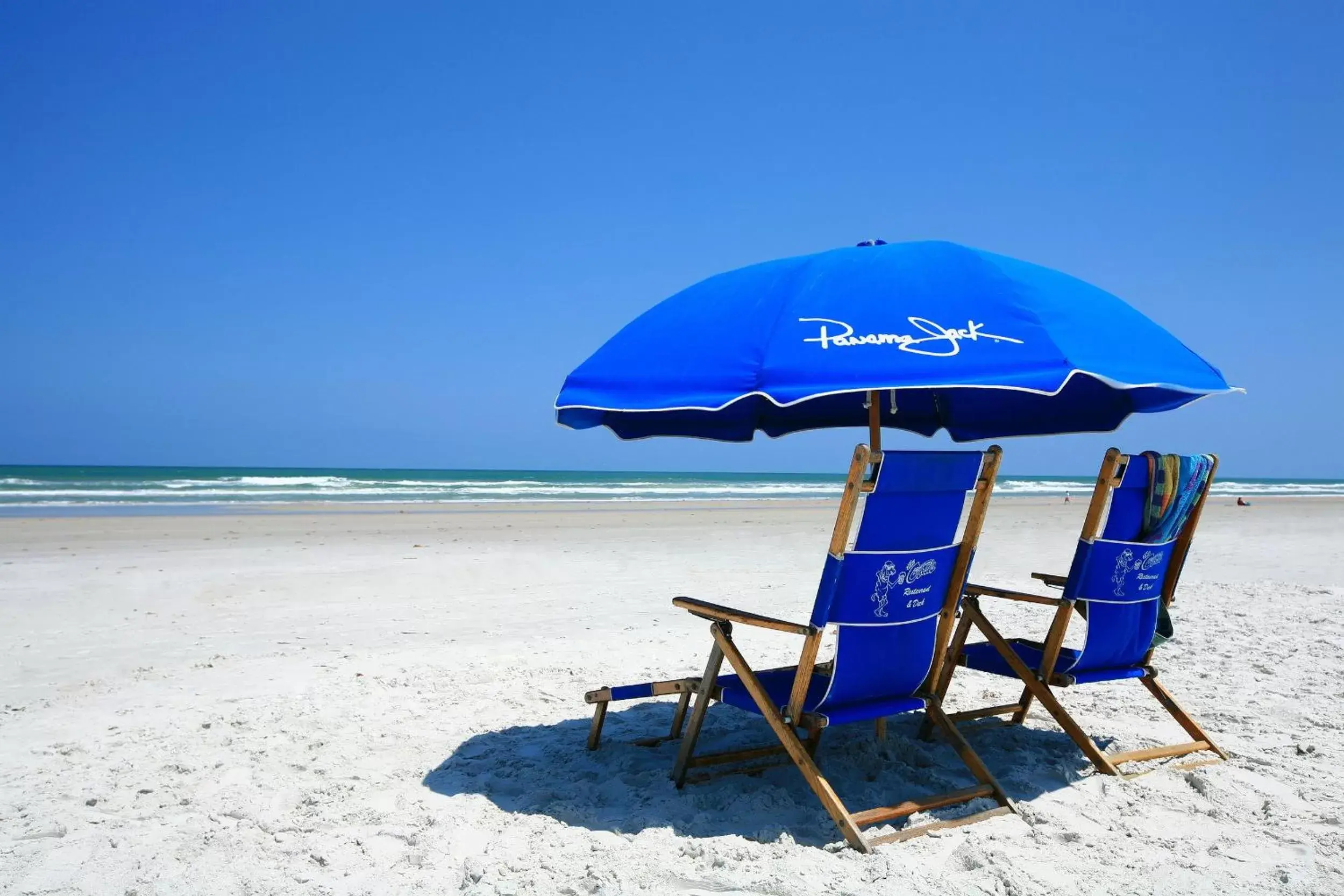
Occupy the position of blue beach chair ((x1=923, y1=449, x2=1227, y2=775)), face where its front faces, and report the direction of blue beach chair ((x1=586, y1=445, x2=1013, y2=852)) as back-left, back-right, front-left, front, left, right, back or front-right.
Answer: left

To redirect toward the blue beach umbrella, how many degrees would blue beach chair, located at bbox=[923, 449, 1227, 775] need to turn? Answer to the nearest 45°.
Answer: approximately 90° to its left

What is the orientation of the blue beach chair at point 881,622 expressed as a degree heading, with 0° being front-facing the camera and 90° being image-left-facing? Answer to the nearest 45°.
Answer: approximately 135°

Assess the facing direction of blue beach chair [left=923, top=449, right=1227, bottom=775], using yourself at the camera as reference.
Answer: facing away from the viewer and to the left of the viewer

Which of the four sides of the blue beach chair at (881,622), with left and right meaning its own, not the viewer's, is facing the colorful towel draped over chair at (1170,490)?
right

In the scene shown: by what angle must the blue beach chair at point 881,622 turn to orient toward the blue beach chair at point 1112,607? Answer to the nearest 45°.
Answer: approximately 90° to its right
